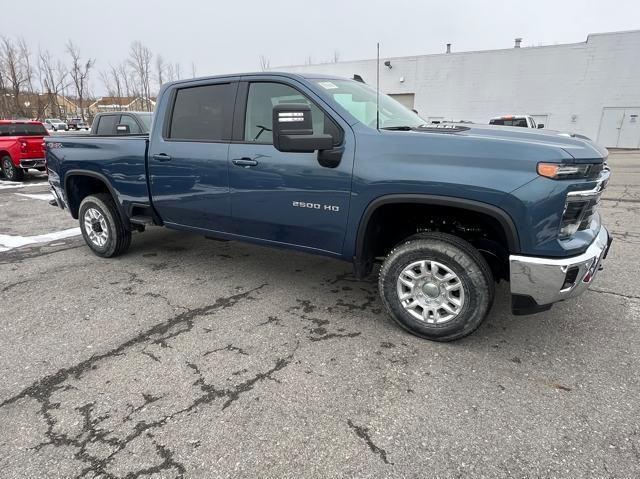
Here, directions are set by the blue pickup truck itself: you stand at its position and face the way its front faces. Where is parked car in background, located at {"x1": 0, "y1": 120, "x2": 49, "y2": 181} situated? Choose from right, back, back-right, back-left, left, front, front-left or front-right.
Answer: back

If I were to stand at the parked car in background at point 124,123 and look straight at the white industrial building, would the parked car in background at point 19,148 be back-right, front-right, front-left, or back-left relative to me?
back-left

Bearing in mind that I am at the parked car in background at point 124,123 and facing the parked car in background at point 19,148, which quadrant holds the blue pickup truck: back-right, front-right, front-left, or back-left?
back-left

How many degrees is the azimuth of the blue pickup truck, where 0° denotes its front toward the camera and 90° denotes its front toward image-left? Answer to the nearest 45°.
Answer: approximately 315°

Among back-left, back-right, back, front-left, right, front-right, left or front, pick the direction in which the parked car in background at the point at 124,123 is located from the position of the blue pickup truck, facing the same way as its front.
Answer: back

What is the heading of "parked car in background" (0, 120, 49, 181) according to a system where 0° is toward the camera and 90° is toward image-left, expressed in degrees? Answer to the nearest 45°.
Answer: approximately 135°

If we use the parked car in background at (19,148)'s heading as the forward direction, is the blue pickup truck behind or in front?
behind

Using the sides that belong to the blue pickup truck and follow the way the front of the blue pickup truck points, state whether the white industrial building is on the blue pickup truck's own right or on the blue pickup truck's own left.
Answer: on the blue pickup truck's own left
